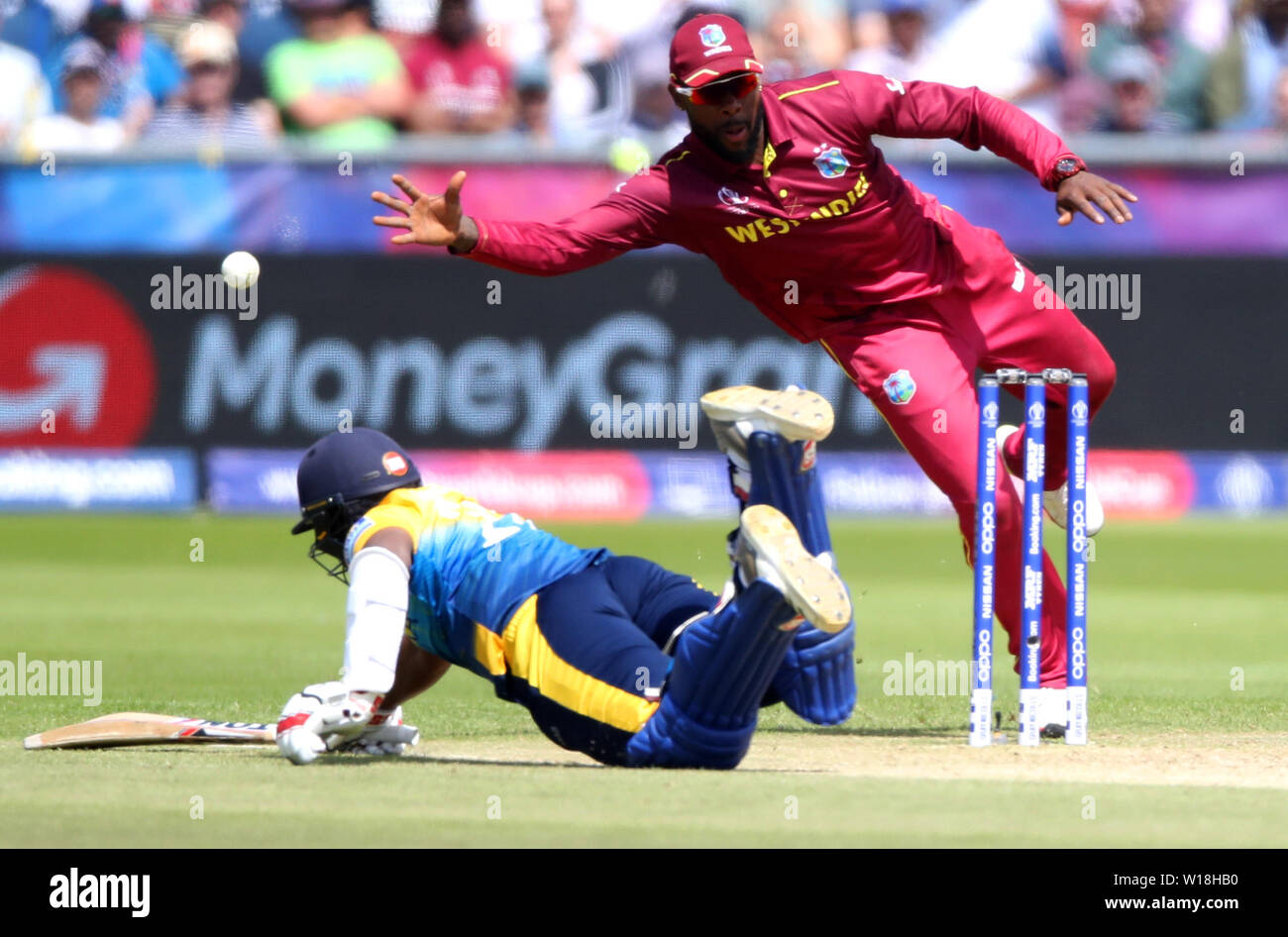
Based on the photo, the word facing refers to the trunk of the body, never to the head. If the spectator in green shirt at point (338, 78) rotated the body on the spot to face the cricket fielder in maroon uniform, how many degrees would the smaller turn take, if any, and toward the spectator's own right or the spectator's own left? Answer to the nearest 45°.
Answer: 0° — they already face them

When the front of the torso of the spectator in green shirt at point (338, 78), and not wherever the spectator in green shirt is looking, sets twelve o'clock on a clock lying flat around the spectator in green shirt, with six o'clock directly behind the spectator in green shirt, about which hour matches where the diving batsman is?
The diving batsman is roughly at 12 o'clock from the spectator in green shirt.

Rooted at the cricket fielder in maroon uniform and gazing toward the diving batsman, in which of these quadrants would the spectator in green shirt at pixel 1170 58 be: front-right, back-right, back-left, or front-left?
back-right

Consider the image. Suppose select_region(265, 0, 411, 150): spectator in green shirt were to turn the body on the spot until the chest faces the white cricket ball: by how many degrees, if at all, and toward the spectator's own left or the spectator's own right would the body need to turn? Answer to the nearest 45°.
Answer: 0° — they already face it

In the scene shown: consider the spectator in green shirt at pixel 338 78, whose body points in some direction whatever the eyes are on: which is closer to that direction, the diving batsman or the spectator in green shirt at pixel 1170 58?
the diving batsman

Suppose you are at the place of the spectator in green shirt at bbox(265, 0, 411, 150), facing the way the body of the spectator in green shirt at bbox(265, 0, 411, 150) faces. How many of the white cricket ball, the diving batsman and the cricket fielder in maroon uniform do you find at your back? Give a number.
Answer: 0

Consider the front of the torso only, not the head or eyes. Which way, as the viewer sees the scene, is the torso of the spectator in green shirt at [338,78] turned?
toward the camera

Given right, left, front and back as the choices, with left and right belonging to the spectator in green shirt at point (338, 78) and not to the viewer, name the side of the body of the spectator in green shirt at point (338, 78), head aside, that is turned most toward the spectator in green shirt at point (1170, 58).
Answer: left

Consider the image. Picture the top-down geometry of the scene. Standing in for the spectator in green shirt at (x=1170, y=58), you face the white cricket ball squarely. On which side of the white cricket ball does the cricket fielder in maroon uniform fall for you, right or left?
left

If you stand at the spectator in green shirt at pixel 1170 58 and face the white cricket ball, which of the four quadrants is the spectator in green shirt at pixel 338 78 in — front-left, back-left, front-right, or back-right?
front-right

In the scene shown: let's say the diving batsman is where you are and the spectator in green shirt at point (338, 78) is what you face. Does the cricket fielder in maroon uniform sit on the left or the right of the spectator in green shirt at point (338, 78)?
right
